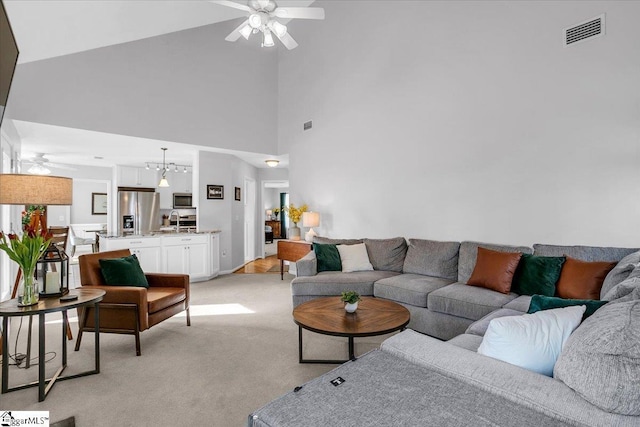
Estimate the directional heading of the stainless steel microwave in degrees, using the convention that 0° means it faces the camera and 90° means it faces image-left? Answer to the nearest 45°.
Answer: approximately 0°

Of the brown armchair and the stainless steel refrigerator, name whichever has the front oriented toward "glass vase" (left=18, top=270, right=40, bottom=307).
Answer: the stainless steel refrigerator

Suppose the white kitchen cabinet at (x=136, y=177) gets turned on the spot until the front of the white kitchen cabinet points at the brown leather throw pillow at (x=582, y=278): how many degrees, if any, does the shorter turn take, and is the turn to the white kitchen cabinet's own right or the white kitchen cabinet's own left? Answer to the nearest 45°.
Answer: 0° — it already faces it

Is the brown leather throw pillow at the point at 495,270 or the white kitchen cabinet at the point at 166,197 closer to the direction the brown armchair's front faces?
the brown leather throw pillow
